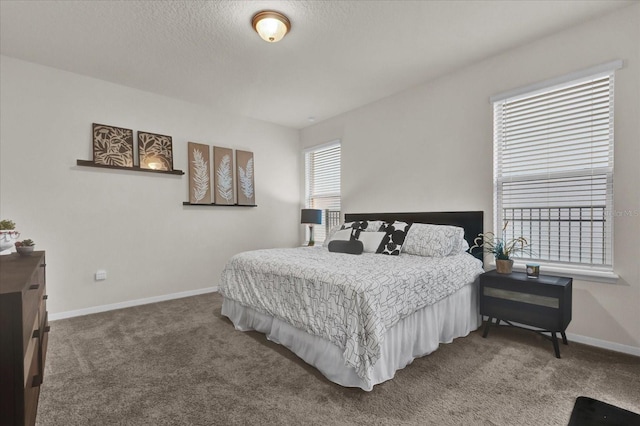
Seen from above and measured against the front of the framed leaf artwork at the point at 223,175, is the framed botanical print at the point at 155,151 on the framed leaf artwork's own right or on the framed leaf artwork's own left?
on the framed leaf artwork's own right

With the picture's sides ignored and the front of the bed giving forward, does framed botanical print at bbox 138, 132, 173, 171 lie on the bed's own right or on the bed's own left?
on the bed's own right

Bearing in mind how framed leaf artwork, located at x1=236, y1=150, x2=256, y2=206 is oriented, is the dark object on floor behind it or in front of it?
in front

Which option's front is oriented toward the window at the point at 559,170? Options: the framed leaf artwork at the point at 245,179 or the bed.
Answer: the framed leaf artwork

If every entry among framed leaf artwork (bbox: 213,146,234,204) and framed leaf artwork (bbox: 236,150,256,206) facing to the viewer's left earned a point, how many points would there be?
0

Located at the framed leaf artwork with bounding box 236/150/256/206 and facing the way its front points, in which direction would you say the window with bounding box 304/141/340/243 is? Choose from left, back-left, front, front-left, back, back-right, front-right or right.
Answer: front-left

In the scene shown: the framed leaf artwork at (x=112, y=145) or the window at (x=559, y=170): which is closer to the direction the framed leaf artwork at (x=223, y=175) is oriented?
the window

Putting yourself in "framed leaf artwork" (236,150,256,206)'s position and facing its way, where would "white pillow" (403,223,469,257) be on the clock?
The white pillow is roughly at 12 o'clock from the framed leaf artwork.

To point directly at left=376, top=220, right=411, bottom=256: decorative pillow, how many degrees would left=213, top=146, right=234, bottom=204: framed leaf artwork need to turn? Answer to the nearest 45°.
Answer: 0° — it already faces it

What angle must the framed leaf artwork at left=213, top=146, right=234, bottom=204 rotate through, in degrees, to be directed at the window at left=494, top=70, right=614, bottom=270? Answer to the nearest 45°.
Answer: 0° — it already faces it

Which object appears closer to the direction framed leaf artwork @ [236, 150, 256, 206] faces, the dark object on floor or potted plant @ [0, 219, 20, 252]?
the dark object on floor

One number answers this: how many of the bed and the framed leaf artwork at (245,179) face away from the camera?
0

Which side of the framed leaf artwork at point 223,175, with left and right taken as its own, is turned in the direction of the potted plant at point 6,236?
right

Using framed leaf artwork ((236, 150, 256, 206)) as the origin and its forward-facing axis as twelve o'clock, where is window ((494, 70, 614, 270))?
The window is roughly at 12 o'clock from the framed leaf artwork.

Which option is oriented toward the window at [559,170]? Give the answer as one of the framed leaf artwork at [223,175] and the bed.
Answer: the framed leaf artwork

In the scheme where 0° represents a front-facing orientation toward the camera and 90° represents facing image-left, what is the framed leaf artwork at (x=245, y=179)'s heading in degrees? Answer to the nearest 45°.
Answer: approximately 315°

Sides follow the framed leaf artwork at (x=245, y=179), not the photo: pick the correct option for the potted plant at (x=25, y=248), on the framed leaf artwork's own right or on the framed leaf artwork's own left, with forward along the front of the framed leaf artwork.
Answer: on the framed leaf artwork's own right
